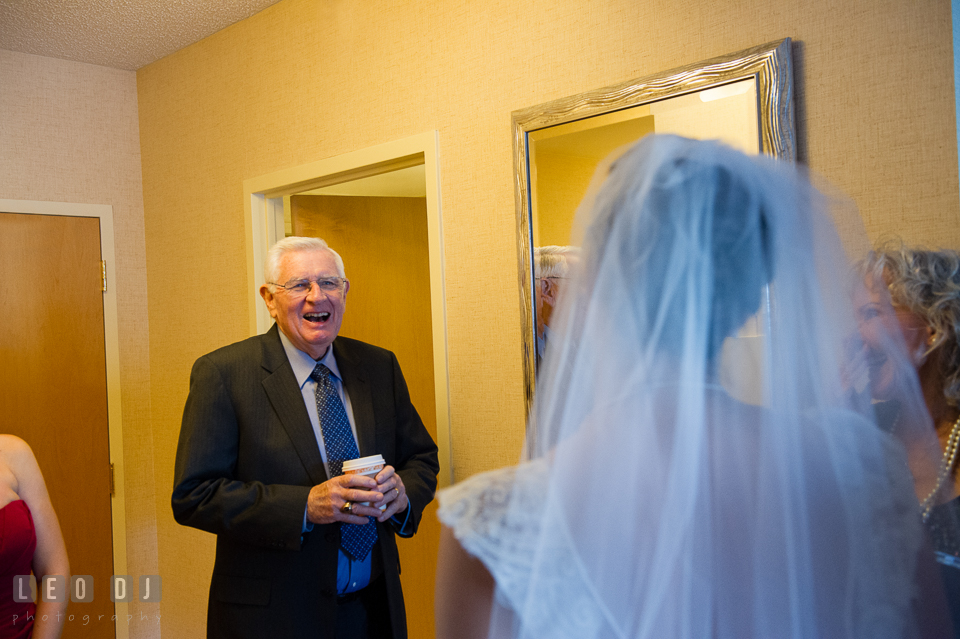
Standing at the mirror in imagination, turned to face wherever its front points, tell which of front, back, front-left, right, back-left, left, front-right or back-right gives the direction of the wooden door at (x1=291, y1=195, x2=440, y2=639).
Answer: right

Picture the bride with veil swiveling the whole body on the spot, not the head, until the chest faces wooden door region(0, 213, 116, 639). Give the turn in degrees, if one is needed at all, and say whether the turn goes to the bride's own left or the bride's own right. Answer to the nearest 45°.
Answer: approximately 45° to the bride's own left

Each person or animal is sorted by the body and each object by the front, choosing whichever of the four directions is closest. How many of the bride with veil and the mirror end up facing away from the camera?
1

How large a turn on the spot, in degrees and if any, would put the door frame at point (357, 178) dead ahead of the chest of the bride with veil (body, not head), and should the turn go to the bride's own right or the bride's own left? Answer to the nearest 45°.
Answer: approximately 45° to the bride's own left

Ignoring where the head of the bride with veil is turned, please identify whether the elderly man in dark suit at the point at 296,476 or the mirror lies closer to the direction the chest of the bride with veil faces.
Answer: the mirror

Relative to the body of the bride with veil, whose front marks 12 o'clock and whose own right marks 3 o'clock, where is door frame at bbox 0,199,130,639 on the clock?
The door frame is roughly at 10 o'clock from the bride with veil.

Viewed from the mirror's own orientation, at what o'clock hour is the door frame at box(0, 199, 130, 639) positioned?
The door frame is roughly at 2 o'clock from the mirror.

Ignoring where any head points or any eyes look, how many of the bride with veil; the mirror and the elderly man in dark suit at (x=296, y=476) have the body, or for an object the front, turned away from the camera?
1

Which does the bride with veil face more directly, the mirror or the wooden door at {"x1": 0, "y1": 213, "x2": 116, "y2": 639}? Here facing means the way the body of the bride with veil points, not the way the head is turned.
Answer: the mirror

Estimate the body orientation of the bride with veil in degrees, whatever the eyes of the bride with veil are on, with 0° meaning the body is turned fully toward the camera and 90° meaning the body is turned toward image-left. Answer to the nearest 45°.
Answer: approximately 180°

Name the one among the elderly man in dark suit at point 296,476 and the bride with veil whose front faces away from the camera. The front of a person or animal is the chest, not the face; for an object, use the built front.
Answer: the bride with veil

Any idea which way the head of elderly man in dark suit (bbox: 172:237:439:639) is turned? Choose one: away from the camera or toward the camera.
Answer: toward the camera

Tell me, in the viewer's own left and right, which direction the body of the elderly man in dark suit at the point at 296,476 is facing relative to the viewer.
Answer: facing the viewer and to the right of the viewer

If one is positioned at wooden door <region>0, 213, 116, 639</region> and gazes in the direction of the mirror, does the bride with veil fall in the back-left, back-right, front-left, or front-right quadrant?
front-right
